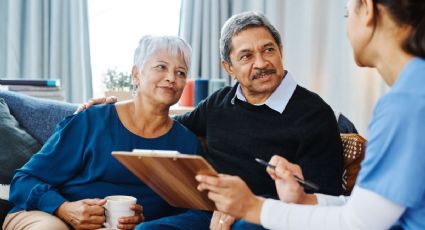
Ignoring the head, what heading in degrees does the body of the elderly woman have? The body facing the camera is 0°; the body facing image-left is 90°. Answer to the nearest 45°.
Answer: approximately 315°

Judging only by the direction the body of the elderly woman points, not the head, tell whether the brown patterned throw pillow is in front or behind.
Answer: in front

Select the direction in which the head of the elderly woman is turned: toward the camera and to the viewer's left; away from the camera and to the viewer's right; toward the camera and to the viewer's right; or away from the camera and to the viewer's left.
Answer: toward the camera and to the viewer's right
